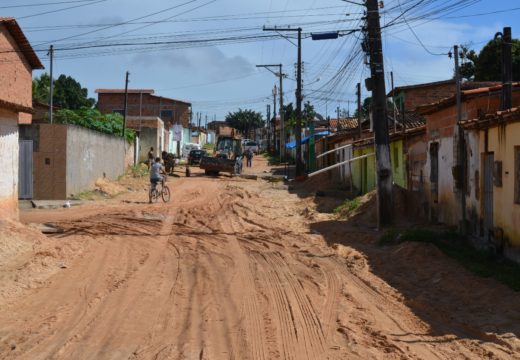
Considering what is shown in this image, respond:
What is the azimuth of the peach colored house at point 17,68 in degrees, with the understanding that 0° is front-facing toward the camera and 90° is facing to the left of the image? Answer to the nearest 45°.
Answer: approximately 270°

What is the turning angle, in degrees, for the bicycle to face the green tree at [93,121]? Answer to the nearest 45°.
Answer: approximately 45° to its left

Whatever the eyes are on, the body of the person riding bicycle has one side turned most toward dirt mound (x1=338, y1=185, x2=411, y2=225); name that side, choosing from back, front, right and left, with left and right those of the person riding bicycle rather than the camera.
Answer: right

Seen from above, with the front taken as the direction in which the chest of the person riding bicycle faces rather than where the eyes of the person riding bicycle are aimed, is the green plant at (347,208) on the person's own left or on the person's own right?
on the person's own right

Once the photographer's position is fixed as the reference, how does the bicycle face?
facing away from the viewer and to the right of the viewer
